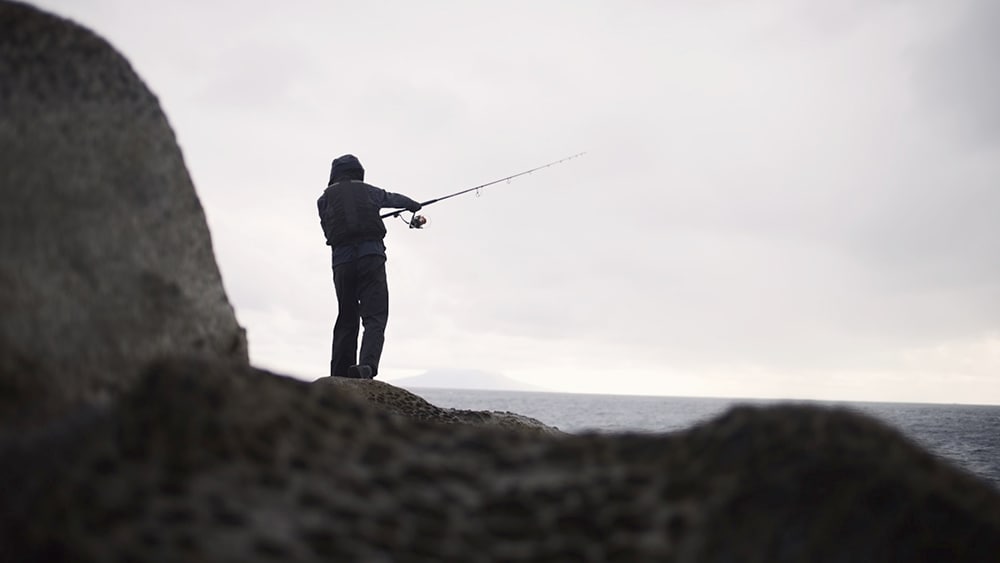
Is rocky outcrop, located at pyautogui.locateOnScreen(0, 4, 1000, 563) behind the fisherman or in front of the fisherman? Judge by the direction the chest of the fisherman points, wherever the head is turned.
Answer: behind

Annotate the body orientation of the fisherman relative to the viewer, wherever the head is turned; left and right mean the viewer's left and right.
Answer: facing away from the viewer

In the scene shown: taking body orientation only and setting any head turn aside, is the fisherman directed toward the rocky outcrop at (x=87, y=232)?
no
